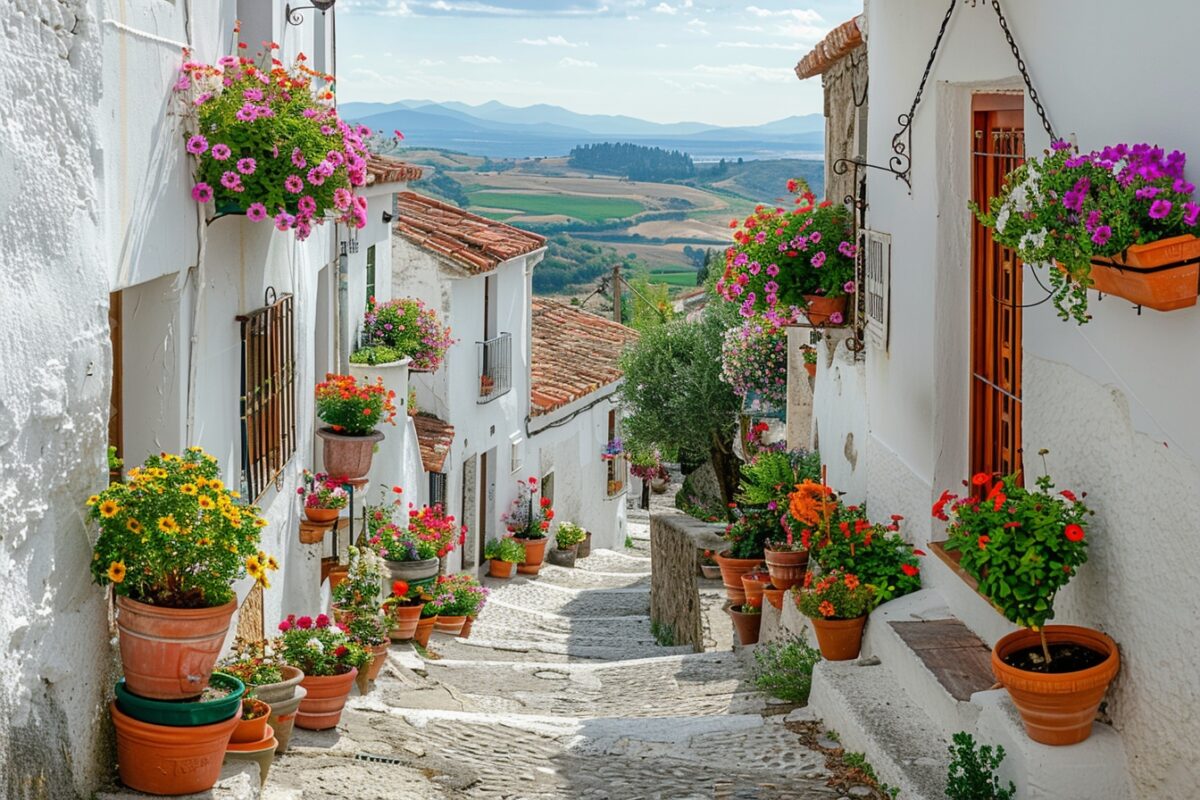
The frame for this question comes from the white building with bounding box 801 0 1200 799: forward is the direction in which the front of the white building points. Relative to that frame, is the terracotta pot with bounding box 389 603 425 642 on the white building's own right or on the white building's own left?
on the white building's own right

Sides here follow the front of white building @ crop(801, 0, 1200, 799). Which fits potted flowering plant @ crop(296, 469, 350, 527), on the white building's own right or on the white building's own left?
on the white building's own right

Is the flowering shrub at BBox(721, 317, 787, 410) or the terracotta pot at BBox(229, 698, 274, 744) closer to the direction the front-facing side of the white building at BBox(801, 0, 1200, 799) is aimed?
the terracotta pot

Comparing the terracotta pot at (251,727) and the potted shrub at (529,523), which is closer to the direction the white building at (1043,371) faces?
the terracotta pot

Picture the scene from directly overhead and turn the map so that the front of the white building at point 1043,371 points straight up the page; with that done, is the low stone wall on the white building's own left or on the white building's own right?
on the white building's own right

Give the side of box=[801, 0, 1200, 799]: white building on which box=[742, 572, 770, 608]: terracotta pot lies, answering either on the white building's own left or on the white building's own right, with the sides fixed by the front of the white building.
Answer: on the white building's own right

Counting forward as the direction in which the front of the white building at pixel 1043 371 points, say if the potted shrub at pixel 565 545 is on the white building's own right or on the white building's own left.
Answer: on the white building's own right

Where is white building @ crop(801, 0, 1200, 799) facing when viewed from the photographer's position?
facing the viewer and to the left of the viewer

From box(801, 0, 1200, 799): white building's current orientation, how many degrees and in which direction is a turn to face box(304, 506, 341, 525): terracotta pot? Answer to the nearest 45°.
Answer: approximately 90° to its right

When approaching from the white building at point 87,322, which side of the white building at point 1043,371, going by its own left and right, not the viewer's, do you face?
front
